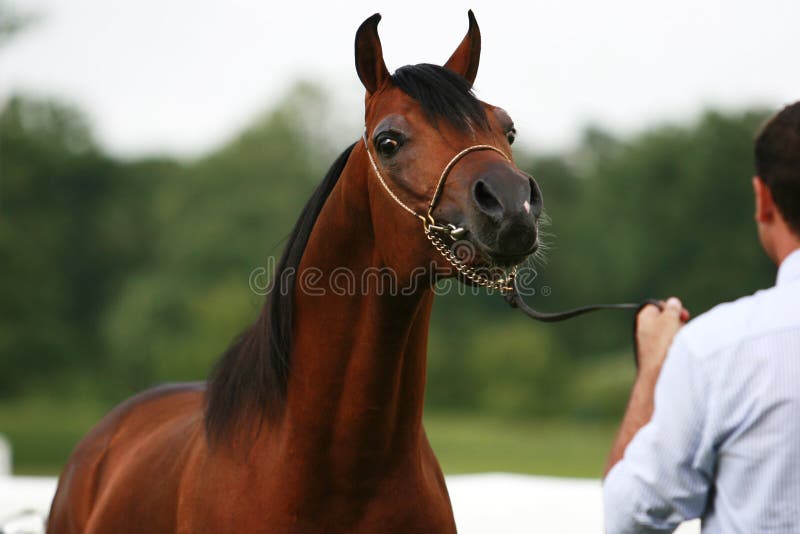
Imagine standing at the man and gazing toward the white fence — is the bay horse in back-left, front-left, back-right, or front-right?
front-left

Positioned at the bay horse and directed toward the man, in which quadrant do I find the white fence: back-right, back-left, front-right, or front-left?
back-left

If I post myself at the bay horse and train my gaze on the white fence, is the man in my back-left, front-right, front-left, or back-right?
back-right

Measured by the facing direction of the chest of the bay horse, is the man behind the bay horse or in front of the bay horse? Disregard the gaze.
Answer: in front

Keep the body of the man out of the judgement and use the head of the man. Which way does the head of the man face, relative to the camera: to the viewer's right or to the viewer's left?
to the viewer's left

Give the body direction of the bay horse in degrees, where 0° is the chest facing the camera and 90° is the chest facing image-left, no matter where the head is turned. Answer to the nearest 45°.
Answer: approximately 315°

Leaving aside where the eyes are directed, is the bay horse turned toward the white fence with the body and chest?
no

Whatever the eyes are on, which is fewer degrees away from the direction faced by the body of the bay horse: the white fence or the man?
the man
